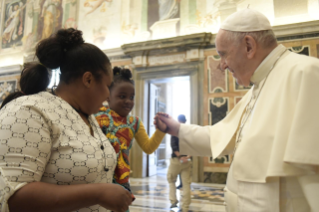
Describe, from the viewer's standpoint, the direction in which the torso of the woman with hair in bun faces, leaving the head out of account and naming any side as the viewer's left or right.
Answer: facing to the right of the viewer

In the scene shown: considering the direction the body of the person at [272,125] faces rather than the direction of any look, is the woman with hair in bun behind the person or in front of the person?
in front

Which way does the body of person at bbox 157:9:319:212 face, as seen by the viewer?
to the viewer's left

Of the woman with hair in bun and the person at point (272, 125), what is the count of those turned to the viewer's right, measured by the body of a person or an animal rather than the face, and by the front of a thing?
1

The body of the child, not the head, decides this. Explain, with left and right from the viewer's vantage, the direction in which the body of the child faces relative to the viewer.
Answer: facing the viewer and to the right of the viewer

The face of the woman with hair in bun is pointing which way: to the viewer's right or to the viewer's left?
to the viewer's right

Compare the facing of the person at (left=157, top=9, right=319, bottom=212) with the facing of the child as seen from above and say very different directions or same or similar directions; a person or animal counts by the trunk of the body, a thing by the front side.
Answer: very different directions

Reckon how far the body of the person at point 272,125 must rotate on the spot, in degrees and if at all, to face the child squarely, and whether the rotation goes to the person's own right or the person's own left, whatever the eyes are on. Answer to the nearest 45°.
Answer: approximately 45° to the person's own right
